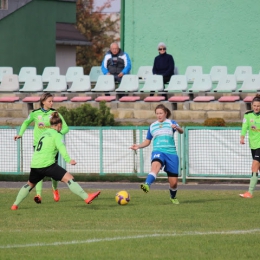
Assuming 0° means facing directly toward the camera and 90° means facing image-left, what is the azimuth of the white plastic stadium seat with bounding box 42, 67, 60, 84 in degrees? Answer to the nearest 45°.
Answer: approximately 0°

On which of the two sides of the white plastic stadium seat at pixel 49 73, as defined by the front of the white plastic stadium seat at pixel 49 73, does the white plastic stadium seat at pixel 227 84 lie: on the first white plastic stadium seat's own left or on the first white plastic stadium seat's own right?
on the first white plastic stadium seat's own left

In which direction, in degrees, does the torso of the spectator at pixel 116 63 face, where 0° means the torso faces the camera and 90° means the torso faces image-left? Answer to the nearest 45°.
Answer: approximately 0°

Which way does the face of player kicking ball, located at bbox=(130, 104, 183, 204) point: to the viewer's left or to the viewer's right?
to the viewer's left
